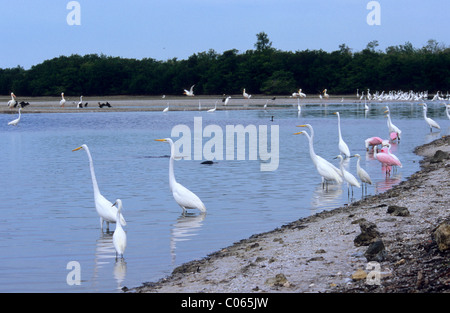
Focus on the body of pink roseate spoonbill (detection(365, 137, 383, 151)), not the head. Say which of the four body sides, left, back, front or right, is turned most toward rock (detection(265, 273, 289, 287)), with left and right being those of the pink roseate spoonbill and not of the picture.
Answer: left

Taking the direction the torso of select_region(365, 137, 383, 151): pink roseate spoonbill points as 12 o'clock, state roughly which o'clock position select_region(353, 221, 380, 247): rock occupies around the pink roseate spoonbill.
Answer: The rock is roughly at 9 o'clock from the pink roseate spoonbill.

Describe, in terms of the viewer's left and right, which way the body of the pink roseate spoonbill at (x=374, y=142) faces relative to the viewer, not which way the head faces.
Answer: facing to the left of the viewer

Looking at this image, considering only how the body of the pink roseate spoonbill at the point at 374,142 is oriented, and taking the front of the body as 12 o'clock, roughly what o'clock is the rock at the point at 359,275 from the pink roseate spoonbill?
The rock is roughly at 9 o'clock from the pink roseate spoonbill.

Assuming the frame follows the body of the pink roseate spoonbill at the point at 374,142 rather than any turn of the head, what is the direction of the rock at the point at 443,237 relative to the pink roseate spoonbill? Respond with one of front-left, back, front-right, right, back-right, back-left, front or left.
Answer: left

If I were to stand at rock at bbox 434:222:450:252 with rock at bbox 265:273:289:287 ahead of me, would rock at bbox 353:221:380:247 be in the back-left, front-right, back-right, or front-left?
front-right

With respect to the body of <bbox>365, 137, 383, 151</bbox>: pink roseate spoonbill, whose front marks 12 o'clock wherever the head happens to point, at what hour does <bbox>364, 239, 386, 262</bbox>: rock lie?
The rock is roughly at 9 o'clock from the pink roseate spoonbill.

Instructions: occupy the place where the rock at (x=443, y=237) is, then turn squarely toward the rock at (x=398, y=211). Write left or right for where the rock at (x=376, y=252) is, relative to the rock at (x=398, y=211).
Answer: left

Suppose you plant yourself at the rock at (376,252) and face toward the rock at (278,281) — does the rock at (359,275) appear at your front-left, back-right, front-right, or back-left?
front-left

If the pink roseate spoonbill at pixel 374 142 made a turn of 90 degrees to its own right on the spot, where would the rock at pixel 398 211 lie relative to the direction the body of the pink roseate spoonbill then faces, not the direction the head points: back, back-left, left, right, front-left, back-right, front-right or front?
back

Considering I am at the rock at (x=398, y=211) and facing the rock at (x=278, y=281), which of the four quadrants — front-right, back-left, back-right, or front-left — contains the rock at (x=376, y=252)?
front-left
